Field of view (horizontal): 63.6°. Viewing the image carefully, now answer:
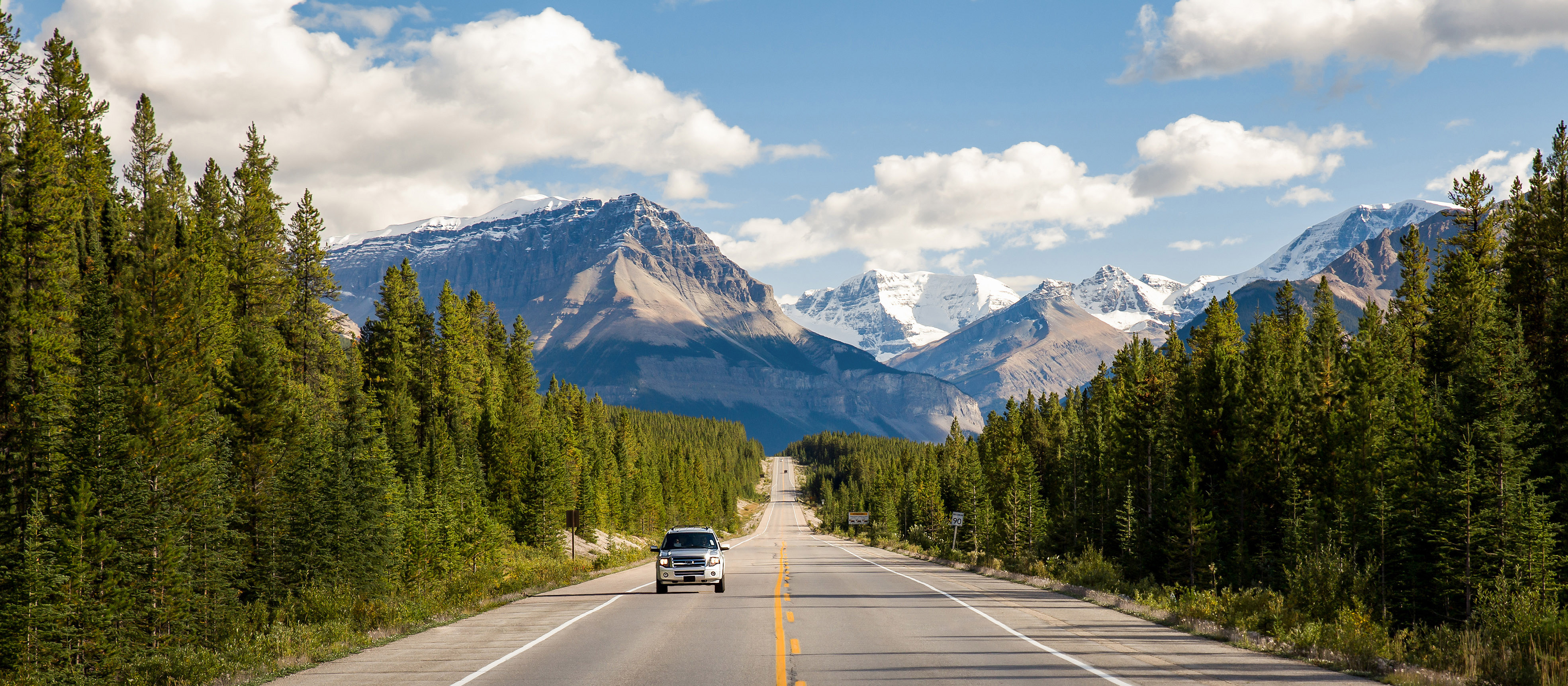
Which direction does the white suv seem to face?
toward the camera
